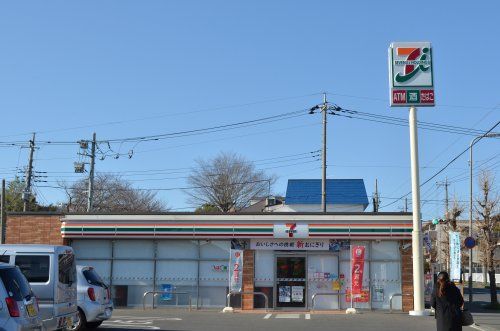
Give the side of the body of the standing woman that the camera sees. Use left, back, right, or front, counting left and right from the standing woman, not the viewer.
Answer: back

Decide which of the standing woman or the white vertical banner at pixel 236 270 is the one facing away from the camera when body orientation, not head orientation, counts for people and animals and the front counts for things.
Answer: the standing woman

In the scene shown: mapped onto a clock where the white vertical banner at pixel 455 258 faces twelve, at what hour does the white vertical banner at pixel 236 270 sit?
the white vertical banner at pixel 236 270 is roughly at 2 o'clock from the white vertical banner at pixel 455 258.

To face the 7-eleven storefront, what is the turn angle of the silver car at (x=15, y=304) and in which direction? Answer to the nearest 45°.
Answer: approximately 90° to its right

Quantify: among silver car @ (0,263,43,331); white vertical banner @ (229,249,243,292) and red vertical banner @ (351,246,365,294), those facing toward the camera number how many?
2

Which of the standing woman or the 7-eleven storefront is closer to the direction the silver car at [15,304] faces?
the 7-eleven storefront

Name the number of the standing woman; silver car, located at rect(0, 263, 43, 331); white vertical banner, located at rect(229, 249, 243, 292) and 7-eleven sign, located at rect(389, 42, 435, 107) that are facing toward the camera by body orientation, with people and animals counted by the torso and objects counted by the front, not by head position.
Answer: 2

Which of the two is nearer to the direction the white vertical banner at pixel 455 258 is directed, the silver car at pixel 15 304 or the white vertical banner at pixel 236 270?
the silver car

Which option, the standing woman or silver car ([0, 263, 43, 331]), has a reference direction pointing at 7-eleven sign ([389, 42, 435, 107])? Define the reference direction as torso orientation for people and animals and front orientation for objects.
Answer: the standing woman

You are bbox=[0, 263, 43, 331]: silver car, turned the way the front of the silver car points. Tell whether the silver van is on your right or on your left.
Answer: on your right
